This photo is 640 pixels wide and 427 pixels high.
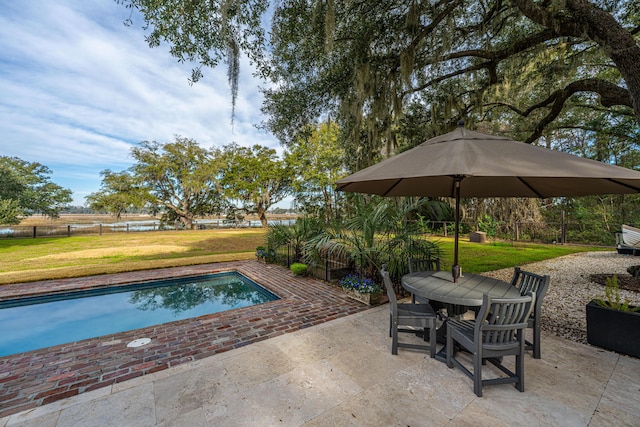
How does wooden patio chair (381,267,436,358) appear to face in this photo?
to the viewer's right

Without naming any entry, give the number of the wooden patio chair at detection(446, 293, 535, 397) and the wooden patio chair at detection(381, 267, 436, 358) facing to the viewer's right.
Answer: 1

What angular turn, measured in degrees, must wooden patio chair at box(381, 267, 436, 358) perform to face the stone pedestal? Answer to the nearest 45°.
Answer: approximately 90° to its left

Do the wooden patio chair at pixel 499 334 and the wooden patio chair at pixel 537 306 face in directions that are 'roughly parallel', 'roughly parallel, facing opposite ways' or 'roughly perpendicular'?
roughly perpendicular

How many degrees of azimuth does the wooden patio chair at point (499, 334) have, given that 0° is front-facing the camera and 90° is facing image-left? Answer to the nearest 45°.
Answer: approximately 135°

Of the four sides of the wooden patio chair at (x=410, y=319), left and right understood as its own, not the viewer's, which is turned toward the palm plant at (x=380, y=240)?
left

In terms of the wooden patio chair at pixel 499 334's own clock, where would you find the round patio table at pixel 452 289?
The round patio table is roughly at 12 o'clock from the wooden patio chair.

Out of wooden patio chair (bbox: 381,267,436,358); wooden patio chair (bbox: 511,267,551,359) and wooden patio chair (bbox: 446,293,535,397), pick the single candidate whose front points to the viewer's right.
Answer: wooden patio chair (bbox: 381,267,436,358)

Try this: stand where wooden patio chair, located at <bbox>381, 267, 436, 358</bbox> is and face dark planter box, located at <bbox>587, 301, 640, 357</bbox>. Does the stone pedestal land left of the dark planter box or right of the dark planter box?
left

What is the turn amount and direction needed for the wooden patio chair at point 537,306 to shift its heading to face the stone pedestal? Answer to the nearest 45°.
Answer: approximately 135° to its right
